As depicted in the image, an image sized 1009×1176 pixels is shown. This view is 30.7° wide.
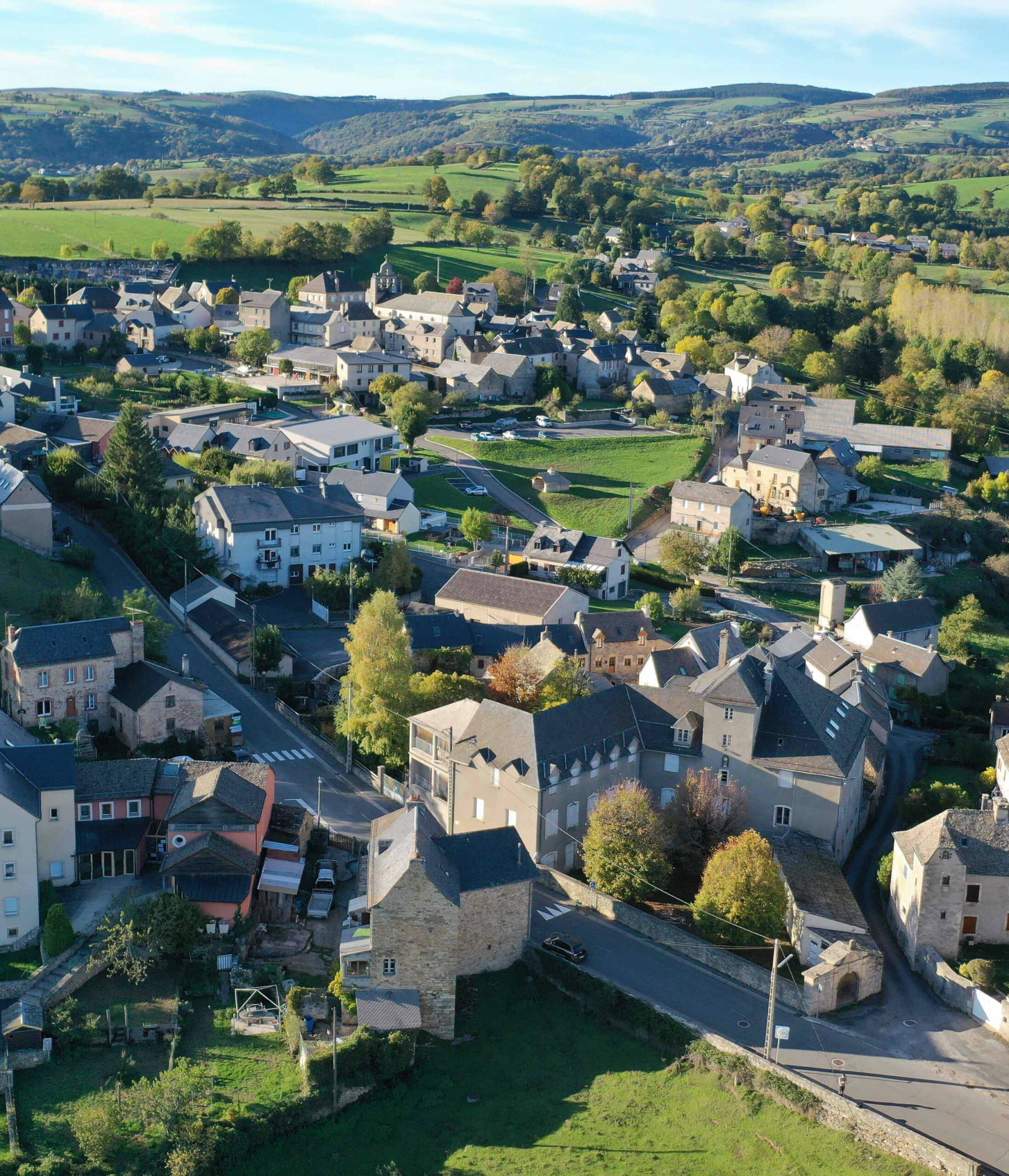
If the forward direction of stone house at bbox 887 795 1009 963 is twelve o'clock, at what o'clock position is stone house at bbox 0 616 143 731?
stone house at bbox 0 616 143 731 is roughly at 3 o'clock from stone house at bbox 887 795 1009 963.

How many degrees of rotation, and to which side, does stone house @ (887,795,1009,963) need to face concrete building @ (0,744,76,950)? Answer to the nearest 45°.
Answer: approximately 90° to its right

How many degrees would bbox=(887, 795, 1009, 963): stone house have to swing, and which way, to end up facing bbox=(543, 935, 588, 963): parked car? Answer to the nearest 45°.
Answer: approximately 45° to its right

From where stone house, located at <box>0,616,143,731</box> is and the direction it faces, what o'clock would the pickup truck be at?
The pickup truck is roughly at 11 o'clock from the stone house.

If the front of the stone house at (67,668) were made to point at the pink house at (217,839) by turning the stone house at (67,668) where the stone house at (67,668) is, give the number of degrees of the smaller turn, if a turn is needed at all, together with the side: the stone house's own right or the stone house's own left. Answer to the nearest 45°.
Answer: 0° — it already faces it

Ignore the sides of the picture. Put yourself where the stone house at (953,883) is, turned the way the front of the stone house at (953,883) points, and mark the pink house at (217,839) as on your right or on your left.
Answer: on your right

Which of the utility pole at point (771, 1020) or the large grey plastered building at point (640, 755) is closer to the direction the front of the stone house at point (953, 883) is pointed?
the utility pole

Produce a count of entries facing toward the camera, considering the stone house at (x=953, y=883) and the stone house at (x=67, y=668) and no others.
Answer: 2

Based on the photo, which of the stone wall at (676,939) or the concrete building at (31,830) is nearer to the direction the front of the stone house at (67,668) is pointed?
the concrete building

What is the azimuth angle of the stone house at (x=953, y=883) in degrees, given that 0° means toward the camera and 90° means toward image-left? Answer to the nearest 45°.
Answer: approximately 0°

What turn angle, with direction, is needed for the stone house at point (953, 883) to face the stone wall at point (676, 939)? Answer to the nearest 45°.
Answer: approximately 45° to its right
